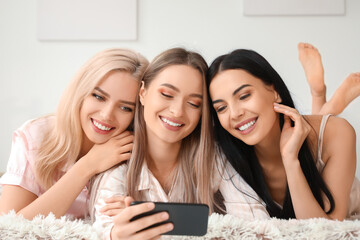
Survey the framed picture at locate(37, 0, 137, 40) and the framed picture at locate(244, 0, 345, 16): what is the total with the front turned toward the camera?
2

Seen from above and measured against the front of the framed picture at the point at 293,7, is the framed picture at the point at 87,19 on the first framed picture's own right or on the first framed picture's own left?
on the first framed picture's own right

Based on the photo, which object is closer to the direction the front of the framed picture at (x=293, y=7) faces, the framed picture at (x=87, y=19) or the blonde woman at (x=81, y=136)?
the blonde woman

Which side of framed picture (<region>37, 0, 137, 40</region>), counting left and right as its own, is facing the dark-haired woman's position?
front

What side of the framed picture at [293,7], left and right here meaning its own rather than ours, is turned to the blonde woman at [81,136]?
front

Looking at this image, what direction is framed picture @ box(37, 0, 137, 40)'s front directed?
toward the camera

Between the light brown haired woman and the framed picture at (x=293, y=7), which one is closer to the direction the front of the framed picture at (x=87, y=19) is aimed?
the light brown haired woman

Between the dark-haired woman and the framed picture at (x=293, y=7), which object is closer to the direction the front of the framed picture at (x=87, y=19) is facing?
the dark-haired woman

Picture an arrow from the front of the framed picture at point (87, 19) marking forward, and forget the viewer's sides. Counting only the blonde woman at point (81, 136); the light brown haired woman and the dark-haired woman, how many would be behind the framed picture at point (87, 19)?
0

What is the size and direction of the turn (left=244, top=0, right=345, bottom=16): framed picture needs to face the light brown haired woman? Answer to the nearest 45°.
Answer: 0° — it already faces them

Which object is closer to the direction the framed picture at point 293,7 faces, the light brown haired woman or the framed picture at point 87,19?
the light brown haired woman

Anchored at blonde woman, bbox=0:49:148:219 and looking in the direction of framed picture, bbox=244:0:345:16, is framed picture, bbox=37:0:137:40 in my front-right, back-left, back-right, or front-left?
front-left

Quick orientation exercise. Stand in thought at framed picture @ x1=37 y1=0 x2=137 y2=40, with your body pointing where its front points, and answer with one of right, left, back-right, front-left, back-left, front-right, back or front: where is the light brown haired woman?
front

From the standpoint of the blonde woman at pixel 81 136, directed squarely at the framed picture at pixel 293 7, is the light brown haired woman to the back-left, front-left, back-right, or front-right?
front-right

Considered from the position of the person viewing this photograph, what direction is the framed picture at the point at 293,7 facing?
facing the viewer

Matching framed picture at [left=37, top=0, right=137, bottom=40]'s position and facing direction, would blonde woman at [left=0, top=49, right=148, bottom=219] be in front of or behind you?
in front
